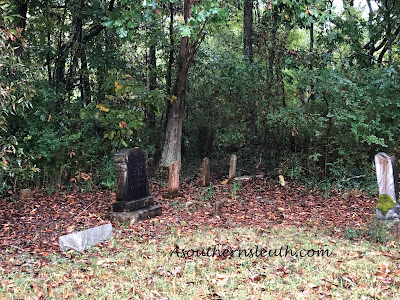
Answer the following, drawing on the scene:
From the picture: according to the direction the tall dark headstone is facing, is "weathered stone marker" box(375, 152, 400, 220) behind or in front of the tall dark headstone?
in front

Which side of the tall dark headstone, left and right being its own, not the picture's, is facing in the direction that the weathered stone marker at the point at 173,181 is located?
left

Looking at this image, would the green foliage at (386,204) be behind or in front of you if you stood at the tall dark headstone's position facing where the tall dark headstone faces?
in front

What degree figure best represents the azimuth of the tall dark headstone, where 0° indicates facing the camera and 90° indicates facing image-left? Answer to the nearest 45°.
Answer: approximately 315°

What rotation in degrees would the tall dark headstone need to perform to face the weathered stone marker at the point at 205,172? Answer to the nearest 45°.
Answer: approximately 90° to its left

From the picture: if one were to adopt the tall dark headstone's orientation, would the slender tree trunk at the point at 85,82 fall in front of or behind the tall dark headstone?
behind

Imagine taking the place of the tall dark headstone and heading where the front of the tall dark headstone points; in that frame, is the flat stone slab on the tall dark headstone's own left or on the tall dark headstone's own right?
on the tall dark headstone's own right

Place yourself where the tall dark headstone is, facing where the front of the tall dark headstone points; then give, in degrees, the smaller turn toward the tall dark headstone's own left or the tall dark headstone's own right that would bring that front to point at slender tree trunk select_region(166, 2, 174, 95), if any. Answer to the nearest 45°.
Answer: approximately 135° to the tall dark headstone's own left
